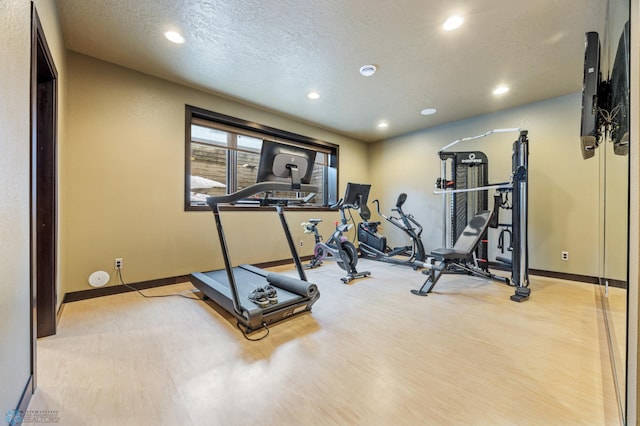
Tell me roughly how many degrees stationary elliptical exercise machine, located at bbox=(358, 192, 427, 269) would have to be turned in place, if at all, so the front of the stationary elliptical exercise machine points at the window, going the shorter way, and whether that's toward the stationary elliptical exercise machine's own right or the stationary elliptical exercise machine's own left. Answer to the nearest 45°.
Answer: approximately 90° to the stationary elliptical exercise machine's own right

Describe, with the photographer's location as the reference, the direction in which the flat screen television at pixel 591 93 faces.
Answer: facing to the left of the viewer

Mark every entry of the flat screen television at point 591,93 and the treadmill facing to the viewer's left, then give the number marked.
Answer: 1
